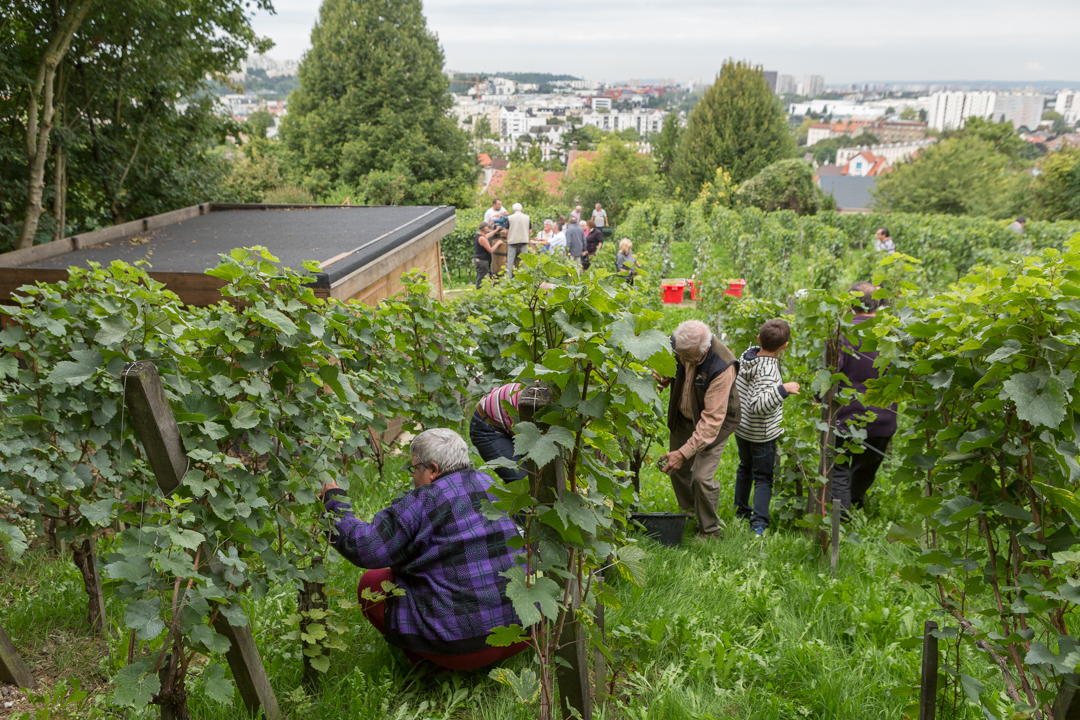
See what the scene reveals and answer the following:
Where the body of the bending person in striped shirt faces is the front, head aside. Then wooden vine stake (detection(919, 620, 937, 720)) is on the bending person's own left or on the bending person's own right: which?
on the bending person's own right

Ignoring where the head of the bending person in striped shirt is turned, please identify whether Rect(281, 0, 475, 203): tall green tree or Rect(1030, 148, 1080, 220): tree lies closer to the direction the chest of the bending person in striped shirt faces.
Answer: the tree

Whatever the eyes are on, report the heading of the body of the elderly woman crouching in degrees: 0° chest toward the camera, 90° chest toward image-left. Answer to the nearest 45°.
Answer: approximately 135°

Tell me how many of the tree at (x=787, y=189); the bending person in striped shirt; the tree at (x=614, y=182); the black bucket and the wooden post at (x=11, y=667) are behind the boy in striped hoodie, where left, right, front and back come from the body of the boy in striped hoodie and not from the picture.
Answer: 3

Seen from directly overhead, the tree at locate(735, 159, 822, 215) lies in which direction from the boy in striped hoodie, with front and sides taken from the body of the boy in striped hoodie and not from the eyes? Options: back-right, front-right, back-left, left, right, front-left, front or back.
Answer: front-left

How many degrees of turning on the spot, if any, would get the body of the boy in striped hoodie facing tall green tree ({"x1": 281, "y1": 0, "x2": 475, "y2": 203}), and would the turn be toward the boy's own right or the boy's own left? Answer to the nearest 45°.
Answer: approximately 90° to the boy's own left

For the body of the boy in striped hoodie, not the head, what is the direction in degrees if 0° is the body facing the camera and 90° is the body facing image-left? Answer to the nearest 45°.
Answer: approximately 225°

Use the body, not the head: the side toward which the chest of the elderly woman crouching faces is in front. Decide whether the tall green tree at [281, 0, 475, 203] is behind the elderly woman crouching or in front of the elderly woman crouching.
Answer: in front

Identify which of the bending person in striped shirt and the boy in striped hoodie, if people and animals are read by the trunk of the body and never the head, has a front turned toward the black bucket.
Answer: the bending person in striped shirt

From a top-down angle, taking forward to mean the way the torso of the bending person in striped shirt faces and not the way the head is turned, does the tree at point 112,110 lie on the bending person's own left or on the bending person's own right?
on the bending person's own left

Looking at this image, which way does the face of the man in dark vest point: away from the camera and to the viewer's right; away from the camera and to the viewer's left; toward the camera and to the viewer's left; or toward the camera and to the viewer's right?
toward the camera and to the viewer's left

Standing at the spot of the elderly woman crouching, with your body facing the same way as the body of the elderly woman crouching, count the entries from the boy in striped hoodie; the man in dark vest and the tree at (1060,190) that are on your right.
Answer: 3

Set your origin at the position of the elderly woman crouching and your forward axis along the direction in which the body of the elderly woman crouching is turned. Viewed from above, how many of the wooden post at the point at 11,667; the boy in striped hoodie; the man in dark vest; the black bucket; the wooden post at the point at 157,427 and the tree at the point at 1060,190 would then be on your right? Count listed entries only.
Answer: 4

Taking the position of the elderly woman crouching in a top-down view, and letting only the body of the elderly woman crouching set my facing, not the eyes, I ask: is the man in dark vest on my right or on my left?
on my right
